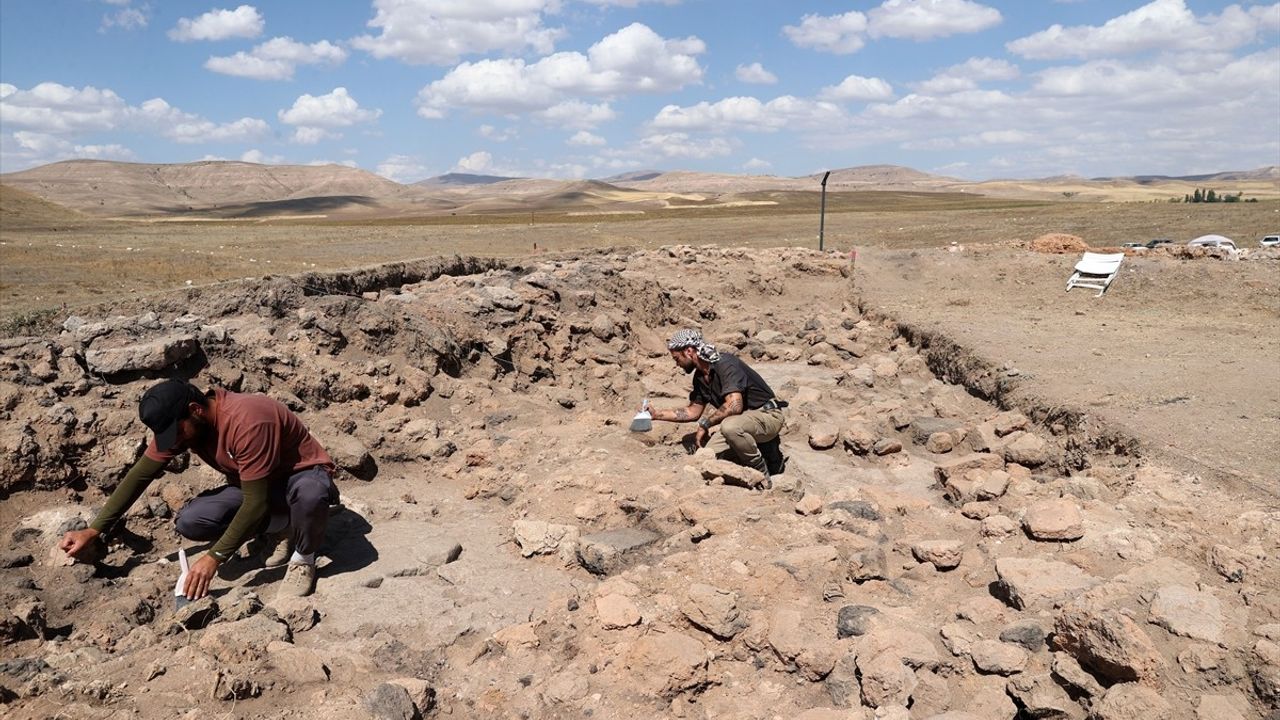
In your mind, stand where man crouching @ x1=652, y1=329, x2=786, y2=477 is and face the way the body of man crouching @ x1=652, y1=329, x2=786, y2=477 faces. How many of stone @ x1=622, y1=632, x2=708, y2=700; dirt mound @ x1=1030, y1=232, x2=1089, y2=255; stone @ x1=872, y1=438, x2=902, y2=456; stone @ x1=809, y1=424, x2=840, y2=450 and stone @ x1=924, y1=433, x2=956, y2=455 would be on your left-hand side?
1

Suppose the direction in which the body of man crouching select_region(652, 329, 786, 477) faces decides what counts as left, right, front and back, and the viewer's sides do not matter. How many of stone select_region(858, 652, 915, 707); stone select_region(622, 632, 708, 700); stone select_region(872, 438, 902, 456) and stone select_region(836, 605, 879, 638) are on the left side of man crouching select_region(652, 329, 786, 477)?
3

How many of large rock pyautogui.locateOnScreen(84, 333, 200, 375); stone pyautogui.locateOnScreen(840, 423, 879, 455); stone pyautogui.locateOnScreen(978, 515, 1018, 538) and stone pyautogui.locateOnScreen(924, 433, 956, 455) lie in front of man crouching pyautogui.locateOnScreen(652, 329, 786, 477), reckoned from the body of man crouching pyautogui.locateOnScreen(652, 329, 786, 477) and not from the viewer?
1

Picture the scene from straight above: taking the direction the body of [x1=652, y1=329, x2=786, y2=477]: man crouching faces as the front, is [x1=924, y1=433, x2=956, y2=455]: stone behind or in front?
behind

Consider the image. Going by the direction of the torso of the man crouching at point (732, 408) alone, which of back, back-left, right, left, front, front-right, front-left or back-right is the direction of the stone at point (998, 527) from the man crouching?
back-left

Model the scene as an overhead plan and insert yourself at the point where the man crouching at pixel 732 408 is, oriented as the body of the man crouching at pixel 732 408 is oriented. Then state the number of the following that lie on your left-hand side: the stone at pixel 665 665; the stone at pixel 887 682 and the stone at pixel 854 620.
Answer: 3

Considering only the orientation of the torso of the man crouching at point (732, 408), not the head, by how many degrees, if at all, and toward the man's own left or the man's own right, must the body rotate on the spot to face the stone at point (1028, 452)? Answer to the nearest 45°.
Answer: approximately 180°

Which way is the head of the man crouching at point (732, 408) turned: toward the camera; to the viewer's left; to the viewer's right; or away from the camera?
to the viewer's left

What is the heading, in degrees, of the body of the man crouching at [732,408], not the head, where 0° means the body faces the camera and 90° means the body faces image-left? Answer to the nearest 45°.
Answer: approximately 90°

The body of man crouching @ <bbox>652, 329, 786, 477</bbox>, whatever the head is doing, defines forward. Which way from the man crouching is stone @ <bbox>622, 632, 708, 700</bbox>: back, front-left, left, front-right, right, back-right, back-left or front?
left

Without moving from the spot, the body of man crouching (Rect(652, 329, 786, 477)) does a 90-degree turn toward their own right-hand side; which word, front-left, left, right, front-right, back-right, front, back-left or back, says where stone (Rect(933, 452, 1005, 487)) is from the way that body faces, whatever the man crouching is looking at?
right

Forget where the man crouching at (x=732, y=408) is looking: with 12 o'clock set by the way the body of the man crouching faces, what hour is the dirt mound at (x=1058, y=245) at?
The dirt mound is roughly at 4 o'clock from the man crouching.
